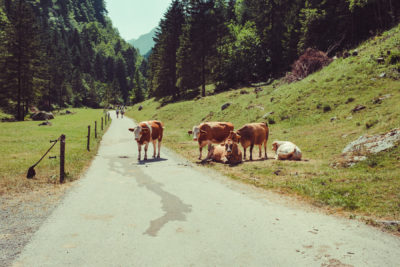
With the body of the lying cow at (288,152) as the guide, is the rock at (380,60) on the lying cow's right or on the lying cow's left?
on the lying cow's right

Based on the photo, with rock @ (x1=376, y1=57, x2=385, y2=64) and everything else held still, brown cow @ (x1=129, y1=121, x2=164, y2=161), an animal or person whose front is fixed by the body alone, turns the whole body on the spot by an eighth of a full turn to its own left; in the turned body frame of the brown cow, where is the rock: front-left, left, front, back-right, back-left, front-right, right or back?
left

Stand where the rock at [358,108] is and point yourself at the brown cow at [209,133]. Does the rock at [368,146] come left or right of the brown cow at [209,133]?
left

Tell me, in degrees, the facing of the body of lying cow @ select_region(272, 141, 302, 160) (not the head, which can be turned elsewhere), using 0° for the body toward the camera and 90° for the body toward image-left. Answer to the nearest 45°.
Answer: approximately 90°

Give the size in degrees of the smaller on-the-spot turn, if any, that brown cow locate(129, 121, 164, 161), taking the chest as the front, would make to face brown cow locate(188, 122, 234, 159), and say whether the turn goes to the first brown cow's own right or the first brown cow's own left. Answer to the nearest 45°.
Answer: approximately 90° to the first brown cow's own left

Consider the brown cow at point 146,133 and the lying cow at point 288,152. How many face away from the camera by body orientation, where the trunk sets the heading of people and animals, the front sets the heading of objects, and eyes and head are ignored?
0

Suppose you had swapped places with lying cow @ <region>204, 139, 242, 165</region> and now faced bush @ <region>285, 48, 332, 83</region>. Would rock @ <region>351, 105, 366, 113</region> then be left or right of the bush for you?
right

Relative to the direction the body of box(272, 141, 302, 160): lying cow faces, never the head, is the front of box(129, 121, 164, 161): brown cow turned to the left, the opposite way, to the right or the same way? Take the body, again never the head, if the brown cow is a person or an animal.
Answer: to the left

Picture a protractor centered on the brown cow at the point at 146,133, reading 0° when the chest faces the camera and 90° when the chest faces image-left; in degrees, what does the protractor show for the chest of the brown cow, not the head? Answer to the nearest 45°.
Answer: approximately 45°
